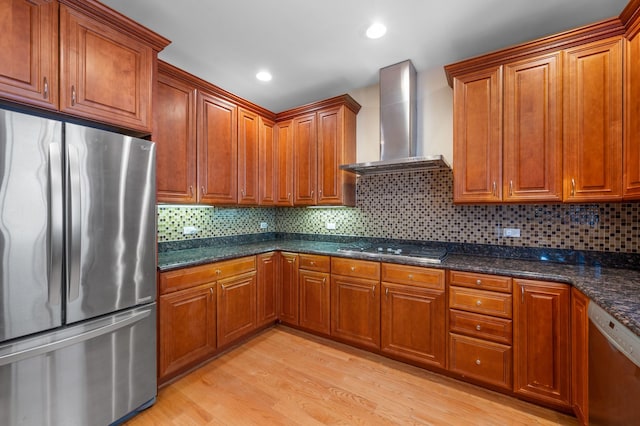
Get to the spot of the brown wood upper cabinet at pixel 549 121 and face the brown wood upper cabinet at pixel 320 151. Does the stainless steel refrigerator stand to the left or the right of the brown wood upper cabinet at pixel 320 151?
left

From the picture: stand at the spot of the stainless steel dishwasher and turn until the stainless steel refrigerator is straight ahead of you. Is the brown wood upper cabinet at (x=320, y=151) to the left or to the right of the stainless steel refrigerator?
right

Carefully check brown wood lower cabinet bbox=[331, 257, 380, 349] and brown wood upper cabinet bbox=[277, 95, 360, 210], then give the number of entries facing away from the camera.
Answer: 0

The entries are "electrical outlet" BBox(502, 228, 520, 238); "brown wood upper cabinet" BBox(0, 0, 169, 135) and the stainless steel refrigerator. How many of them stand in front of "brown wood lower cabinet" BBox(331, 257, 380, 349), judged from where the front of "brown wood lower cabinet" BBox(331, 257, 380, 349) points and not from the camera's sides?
2

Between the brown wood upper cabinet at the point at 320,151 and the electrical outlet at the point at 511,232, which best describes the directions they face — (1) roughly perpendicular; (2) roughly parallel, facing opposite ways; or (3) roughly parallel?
roughly parallel

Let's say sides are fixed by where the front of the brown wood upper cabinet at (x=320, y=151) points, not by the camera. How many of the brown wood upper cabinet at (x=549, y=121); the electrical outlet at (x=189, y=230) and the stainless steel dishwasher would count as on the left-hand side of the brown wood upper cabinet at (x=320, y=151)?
2

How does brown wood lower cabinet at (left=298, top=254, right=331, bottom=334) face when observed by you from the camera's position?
facing the viewer and to the left of the viewer

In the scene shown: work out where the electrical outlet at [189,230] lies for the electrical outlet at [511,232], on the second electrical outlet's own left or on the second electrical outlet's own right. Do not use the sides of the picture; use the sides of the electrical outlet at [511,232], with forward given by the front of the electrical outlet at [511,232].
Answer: on the second electrical outlet's own right

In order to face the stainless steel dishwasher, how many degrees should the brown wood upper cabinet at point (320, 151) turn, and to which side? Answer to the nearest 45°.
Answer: approximately 90° to its left

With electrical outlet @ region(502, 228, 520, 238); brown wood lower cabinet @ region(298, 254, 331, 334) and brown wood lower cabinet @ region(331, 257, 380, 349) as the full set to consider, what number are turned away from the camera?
0

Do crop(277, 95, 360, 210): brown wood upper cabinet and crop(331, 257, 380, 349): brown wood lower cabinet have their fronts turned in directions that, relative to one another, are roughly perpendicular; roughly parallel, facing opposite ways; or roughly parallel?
roughly parallel

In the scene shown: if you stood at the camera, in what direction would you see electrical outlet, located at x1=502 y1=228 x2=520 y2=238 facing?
facing the viewer

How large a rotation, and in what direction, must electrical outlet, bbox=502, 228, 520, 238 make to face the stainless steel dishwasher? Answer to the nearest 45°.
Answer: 0° — it already faces it

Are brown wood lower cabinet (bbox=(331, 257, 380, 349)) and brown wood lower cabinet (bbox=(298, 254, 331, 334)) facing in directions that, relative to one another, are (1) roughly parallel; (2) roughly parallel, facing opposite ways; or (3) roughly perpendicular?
roughly parallel
